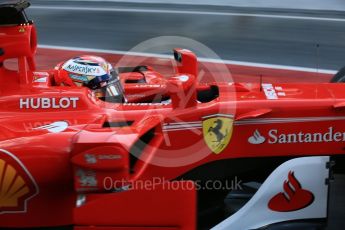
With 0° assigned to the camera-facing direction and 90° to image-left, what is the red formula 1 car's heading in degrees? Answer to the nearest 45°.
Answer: approximately 270°
